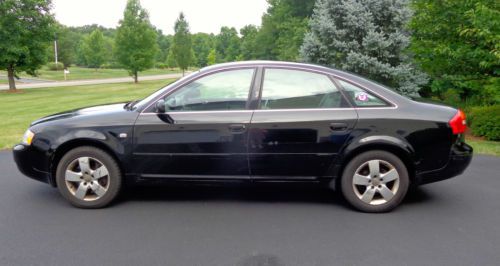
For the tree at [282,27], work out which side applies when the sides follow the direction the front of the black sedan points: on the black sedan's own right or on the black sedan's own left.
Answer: on the black sedan's own right

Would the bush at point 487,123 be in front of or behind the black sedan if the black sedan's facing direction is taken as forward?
behind

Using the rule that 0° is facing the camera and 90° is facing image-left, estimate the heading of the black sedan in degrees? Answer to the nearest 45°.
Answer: approximately 90°

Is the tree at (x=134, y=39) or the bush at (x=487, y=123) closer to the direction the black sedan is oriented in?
the tree

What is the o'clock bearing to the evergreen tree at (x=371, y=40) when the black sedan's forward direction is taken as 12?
The evergreen tree is roughly at 4 o'clock from the black sedan.

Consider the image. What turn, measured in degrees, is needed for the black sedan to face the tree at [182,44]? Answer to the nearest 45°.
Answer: approximately 90° to its right

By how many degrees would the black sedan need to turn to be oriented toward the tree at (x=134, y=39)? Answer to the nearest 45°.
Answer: approximately 90° to its right

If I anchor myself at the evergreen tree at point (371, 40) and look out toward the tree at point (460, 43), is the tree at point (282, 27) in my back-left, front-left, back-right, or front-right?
back-left

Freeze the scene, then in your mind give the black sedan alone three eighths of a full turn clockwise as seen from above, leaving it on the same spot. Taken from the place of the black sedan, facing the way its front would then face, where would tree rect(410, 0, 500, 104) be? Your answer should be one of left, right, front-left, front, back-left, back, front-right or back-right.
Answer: front

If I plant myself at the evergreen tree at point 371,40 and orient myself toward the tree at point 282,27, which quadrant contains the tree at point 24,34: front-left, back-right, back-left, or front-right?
front-left

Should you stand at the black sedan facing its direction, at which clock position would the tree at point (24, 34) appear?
The tree is roughly at 2 o'clock from the black sedan.
